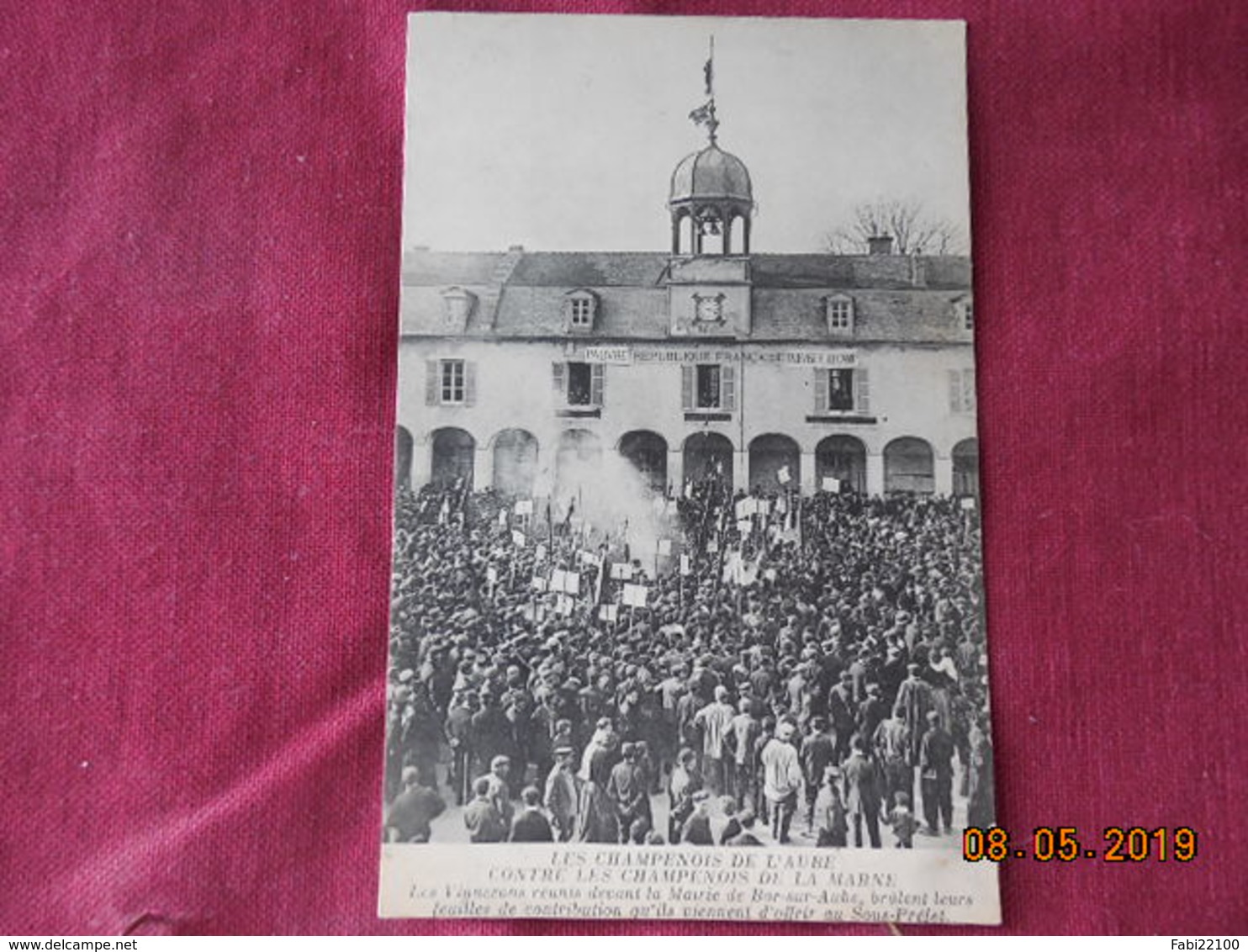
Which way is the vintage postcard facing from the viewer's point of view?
toward the camera
